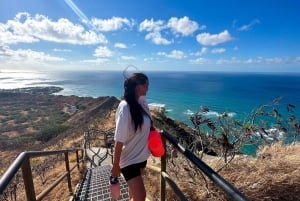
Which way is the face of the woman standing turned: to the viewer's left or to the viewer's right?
to the viewer's right

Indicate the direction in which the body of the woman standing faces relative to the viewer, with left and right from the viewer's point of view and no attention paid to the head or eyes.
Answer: facing the viewer and to the right of the viewer
